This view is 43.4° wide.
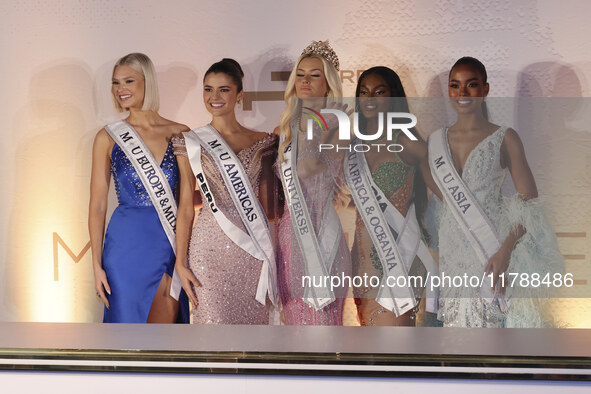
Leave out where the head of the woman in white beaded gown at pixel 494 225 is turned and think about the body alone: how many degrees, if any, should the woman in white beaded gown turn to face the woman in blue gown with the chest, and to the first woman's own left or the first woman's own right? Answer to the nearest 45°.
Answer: approximately 90° to the first woman's own right

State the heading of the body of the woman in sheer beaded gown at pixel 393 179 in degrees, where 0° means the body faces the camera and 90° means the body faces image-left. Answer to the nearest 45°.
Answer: approximately 45°

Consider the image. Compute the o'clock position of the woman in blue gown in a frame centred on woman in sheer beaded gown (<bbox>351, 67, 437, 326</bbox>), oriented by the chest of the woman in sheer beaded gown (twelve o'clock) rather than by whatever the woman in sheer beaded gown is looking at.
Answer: The woman in blue gown is roughly at 3 o'clock from the woman in sheer beaded gown.

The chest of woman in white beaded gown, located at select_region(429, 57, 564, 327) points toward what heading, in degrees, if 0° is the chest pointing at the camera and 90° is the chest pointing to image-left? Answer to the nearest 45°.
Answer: approximately 45°
